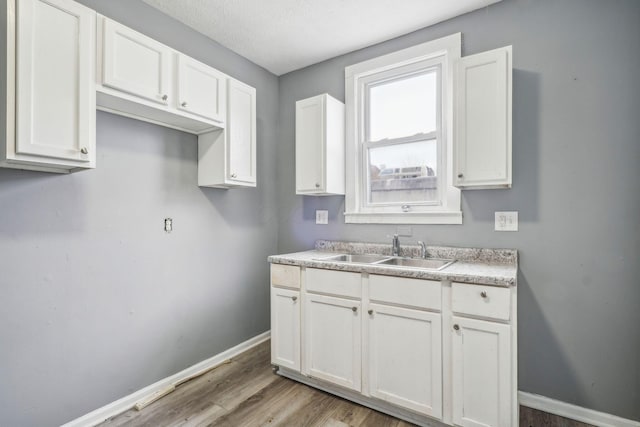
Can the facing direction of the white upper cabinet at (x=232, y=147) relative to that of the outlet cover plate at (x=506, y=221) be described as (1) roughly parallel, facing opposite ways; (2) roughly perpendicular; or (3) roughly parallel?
roughly perpendicular

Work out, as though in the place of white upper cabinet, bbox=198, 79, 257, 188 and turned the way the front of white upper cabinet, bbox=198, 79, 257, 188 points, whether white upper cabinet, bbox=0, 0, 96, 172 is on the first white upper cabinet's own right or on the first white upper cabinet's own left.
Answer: on the first white upper cabinet's own right

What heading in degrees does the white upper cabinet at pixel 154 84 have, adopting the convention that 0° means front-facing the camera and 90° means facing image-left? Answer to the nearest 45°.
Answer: approximately 315°

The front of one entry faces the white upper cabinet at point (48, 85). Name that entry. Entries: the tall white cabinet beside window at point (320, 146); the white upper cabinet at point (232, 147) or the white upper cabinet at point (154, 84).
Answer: the tall white cabinet beside window

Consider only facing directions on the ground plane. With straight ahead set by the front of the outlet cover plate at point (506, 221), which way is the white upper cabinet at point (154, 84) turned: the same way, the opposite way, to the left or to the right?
to the left

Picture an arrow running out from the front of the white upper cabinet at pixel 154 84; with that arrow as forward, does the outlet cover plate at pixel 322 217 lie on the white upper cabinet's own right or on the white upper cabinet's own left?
on the white upper cabinet's own left

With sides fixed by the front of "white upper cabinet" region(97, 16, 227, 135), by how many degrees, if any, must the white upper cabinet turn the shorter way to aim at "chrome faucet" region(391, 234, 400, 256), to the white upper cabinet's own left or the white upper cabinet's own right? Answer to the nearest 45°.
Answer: approximately 45° to the white upper cabinet's own left

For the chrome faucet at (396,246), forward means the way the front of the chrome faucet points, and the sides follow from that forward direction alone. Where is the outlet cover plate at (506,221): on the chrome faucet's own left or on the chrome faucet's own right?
on the chrome faucet's own left

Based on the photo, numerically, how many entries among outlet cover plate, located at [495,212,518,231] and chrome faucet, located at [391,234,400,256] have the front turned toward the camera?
2
